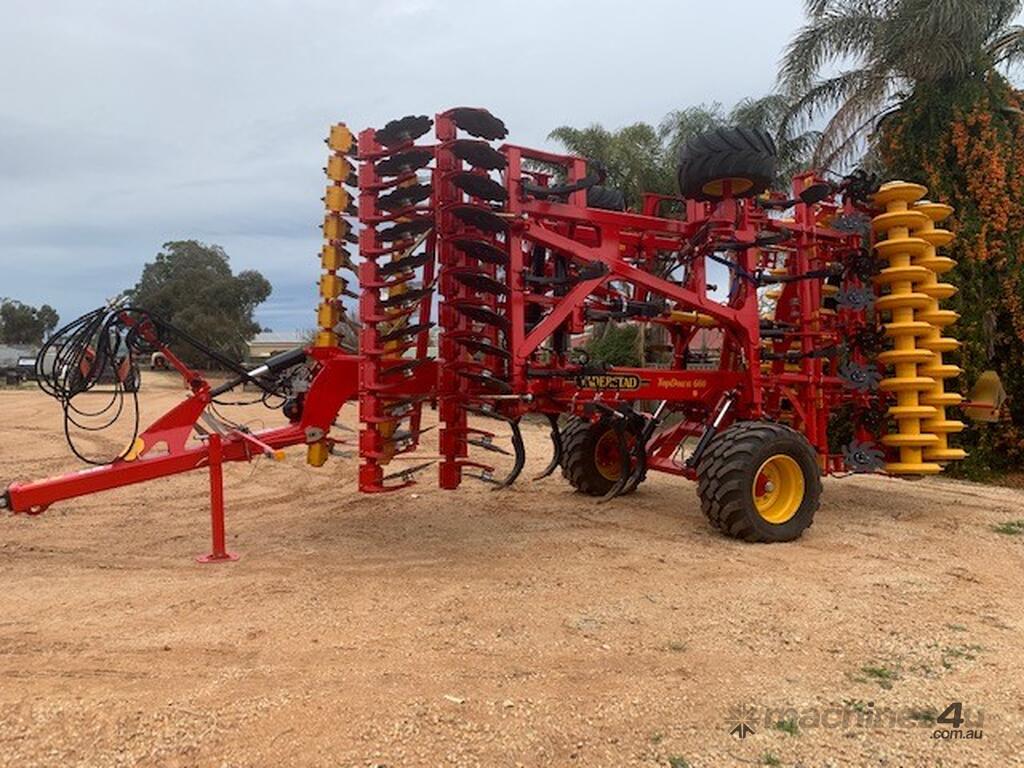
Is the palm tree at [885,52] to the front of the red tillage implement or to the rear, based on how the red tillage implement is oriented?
to the rear

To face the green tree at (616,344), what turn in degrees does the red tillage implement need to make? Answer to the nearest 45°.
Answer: approximately 135° to its right

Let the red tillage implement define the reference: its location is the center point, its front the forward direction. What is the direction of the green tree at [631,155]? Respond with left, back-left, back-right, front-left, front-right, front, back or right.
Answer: back-right

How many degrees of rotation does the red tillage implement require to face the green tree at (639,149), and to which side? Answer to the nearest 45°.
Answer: approximately 135° to its right

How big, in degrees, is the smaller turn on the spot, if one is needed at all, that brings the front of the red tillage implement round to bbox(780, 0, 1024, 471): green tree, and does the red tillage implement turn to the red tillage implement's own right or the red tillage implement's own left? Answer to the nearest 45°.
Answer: approximately 180°

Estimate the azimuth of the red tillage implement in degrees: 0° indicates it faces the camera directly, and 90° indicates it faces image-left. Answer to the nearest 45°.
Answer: approximately 45°
